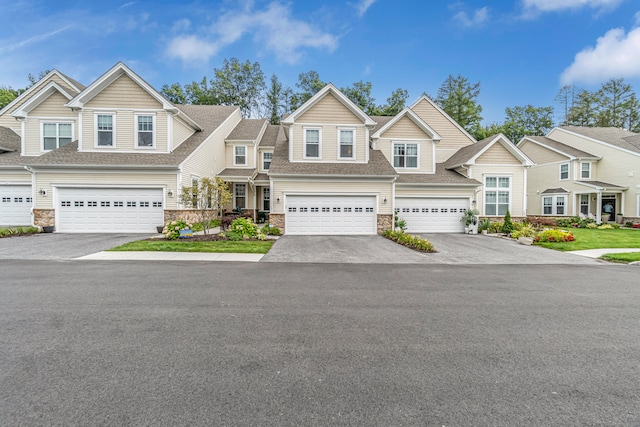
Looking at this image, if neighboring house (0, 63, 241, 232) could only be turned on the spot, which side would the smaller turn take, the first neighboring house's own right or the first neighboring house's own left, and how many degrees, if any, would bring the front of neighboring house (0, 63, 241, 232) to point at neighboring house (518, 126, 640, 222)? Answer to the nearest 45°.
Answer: approximately 90° to the first neighboring house's own left

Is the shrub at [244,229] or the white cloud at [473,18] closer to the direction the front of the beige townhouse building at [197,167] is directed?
the shrub

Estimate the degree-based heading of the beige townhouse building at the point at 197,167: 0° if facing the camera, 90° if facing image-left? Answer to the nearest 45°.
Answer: approximately 0°

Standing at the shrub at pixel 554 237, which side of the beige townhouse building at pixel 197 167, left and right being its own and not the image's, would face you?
left

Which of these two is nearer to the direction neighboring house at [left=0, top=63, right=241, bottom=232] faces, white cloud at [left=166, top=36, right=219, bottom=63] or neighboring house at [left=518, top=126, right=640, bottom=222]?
the neighboring house

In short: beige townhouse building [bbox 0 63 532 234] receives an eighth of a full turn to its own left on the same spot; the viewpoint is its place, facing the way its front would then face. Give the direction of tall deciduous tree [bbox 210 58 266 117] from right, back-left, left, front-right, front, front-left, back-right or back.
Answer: back-left

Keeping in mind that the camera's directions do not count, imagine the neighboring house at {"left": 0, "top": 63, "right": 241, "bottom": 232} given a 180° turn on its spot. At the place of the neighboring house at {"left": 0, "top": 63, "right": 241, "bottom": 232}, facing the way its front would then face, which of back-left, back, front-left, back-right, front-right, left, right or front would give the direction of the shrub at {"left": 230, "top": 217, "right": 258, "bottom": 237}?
back-right
